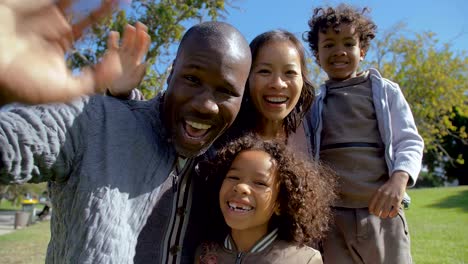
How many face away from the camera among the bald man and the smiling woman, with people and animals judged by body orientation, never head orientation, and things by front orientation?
0

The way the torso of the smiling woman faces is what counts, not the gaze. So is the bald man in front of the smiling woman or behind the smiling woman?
in front

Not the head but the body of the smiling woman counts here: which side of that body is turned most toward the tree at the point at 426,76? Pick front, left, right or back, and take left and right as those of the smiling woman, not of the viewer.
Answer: back

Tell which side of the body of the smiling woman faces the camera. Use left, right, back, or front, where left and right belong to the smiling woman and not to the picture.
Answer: front

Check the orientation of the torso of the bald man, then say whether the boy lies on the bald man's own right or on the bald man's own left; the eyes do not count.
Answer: on the bald man's own left

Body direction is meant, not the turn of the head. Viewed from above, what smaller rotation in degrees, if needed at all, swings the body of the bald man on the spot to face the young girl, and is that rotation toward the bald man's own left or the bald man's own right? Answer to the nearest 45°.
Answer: approximately 90° to the bald man's own left

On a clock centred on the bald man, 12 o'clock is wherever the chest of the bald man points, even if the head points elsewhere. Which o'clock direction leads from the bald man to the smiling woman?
The smiling woman is roughly at 9 o'clock from the bald man.

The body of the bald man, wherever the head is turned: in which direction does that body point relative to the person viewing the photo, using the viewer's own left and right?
facing the viewer and to the right of the viewer

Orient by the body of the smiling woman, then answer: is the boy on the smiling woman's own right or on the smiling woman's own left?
on the smiling woman's own left
